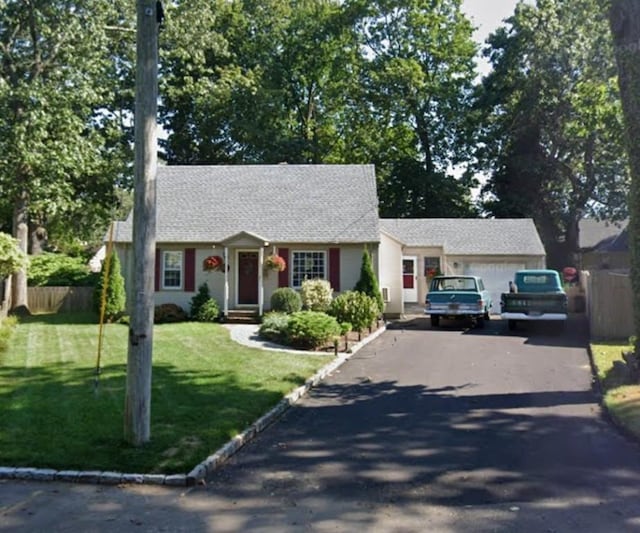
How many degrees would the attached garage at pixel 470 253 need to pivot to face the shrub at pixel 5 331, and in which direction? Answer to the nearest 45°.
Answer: approximately 45° to its right
